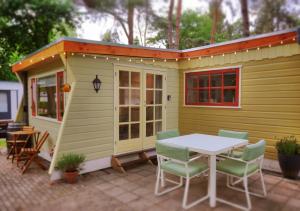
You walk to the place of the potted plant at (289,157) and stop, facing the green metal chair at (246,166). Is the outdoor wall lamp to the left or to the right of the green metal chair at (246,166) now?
right

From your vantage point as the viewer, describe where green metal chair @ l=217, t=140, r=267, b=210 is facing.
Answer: facing away from the viewer and to the left of the viewer

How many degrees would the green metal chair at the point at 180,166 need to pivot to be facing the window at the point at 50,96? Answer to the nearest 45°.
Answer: approximately 90° to its left

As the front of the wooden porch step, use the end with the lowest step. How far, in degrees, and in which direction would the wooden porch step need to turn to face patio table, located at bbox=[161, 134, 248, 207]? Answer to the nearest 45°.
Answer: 0° — it already faces it

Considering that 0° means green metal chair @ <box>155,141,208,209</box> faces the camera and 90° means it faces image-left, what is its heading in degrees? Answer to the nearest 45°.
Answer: approximately 225°

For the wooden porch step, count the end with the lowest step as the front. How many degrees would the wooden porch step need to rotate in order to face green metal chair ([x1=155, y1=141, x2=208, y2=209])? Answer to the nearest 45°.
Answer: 0° — it already faces it

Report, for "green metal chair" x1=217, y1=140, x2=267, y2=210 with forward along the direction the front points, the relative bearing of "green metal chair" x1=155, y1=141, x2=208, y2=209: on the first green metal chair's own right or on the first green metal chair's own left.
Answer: on the first green metal chair's own left

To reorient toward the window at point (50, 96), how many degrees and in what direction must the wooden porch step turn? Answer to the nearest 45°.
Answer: approximately 135° to its right
